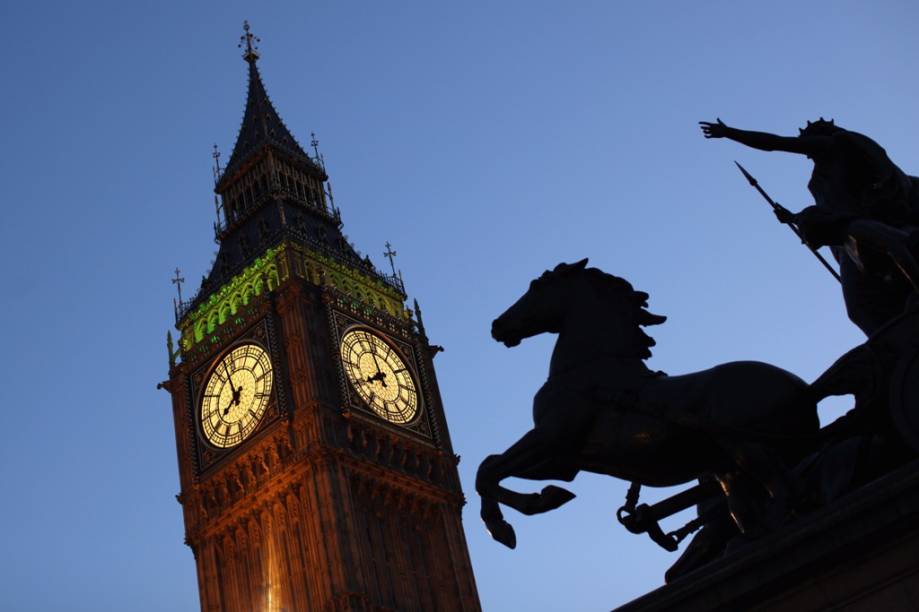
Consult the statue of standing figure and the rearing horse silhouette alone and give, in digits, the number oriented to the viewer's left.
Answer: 2

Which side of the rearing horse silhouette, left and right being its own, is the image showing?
left

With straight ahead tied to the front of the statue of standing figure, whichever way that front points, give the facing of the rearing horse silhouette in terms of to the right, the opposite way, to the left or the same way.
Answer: the same way

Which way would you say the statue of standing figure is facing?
to the viewer's left

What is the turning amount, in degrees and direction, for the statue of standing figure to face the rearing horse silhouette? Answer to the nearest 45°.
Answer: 0° — it already faces it

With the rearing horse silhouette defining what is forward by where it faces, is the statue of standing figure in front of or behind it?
behind
